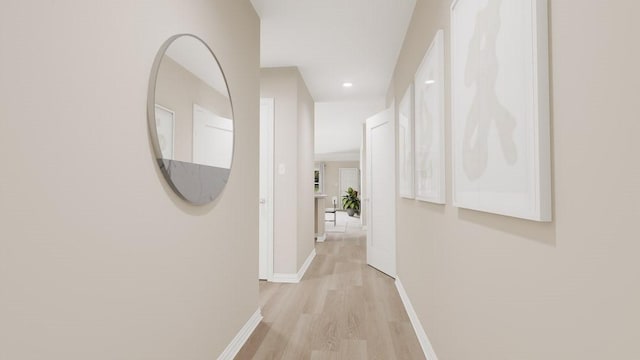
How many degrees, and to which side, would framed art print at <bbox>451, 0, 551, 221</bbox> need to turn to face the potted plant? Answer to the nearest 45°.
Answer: approximately 90° to its right

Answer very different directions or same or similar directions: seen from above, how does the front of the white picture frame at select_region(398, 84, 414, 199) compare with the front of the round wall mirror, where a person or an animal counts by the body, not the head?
very different directions

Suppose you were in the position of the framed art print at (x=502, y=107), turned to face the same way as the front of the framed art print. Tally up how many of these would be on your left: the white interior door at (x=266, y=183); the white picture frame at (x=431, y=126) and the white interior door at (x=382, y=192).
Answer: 0

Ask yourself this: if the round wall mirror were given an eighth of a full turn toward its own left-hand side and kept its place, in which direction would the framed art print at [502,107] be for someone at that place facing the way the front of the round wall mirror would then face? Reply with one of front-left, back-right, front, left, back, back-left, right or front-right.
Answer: front-right

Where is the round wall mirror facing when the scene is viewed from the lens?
facing the viewer and to the right of the viewer

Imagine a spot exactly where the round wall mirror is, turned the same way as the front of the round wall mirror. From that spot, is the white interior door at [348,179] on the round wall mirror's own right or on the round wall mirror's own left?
on the round wall mirror's own left

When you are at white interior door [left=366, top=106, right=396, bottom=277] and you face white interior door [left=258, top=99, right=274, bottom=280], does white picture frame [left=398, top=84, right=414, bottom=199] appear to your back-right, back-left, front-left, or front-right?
front-left

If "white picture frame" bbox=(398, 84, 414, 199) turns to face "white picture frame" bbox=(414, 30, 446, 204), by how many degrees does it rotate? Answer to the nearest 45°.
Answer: approximately 90° to its left

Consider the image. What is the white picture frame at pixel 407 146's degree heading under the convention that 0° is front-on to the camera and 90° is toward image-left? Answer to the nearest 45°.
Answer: approximately 90°

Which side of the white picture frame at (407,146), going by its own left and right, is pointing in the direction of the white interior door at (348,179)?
right

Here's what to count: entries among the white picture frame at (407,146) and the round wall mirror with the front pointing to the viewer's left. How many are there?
1

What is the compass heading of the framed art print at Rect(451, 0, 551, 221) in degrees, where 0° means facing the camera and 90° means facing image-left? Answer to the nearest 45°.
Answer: approximately 45°

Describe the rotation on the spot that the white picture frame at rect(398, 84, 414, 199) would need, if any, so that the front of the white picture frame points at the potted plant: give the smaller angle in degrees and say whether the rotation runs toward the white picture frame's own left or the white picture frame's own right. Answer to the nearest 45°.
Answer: approximately 90° to the white picture frame's own right

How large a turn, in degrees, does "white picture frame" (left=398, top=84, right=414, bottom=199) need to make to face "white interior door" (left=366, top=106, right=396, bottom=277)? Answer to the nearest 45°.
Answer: approximately 90° to its right

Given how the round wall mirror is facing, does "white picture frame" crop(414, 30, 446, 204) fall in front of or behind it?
in front

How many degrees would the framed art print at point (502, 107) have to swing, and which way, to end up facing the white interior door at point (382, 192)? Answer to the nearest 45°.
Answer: approximately 90° to its right

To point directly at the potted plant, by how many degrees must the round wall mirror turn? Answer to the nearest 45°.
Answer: approximately 90° to its left
